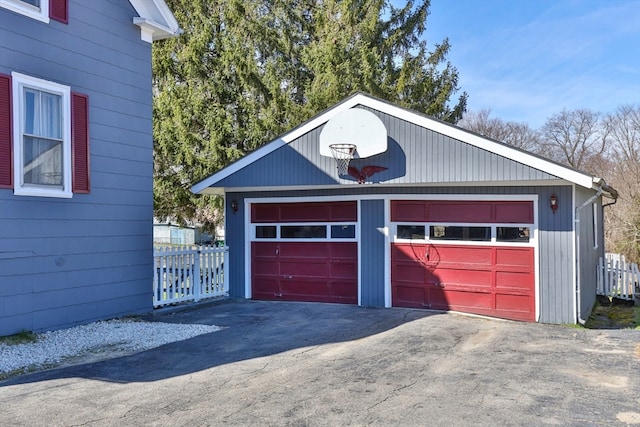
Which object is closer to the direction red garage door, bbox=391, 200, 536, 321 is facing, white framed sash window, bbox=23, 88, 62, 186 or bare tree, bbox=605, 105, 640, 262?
the white framed sash window

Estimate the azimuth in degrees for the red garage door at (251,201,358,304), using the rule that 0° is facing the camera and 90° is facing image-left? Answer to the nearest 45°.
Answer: approximately 0°

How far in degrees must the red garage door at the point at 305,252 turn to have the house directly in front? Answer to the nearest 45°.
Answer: approximately 45° to its right

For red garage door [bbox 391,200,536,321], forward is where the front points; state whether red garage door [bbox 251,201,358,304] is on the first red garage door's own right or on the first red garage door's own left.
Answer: on the first red garage door's own right

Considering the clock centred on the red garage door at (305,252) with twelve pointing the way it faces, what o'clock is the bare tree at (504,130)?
The bare tree is roughly at 7 o'clock from the red garage door.

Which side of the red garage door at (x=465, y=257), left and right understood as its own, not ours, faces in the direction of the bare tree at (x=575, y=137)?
back

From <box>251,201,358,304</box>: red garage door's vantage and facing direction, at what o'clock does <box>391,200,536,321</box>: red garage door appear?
<box>391,200,536,321</box>: red garage door is roughly at 10 o'clock from <box>251,201,358,304</box>: red garage door.

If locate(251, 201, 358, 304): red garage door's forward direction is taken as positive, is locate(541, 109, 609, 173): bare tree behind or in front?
behind

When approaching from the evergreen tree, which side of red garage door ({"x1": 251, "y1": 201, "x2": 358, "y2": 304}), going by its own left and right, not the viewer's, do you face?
back

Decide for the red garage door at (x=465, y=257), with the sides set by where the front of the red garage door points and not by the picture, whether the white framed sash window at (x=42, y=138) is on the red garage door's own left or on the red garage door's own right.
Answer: on the red garage door's own right

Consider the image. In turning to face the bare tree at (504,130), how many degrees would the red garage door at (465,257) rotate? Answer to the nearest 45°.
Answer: approximately 180°

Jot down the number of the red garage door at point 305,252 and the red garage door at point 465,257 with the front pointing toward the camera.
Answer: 2

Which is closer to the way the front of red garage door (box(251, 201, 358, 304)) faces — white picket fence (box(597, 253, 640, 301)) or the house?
the house

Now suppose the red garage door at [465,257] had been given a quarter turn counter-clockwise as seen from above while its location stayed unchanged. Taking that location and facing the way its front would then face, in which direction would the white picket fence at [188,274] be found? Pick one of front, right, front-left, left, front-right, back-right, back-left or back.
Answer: back
